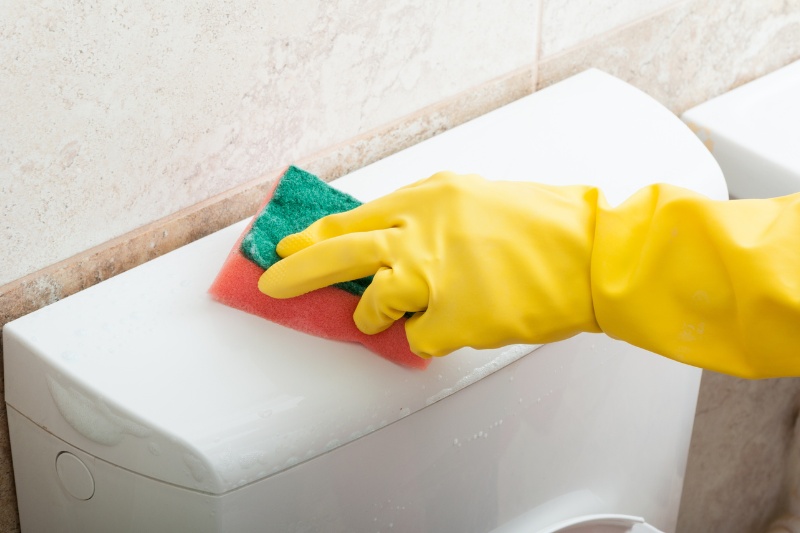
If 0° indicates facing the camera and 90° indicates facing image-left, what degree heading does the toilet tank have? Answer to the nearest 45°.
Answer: approximately 315°
